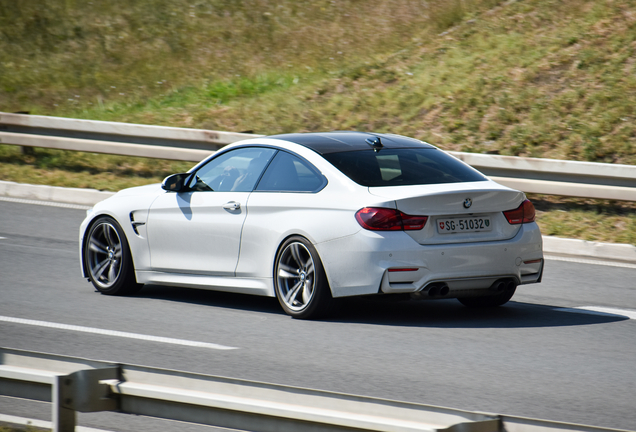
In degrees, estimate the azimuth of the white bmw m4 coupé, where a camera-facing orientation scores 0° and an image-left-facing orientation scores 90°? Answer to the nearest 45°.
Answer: approximately 135°

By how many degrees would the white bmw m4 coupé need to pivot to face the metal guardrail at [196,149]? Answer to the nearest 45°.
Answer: approximately 45° to its right
